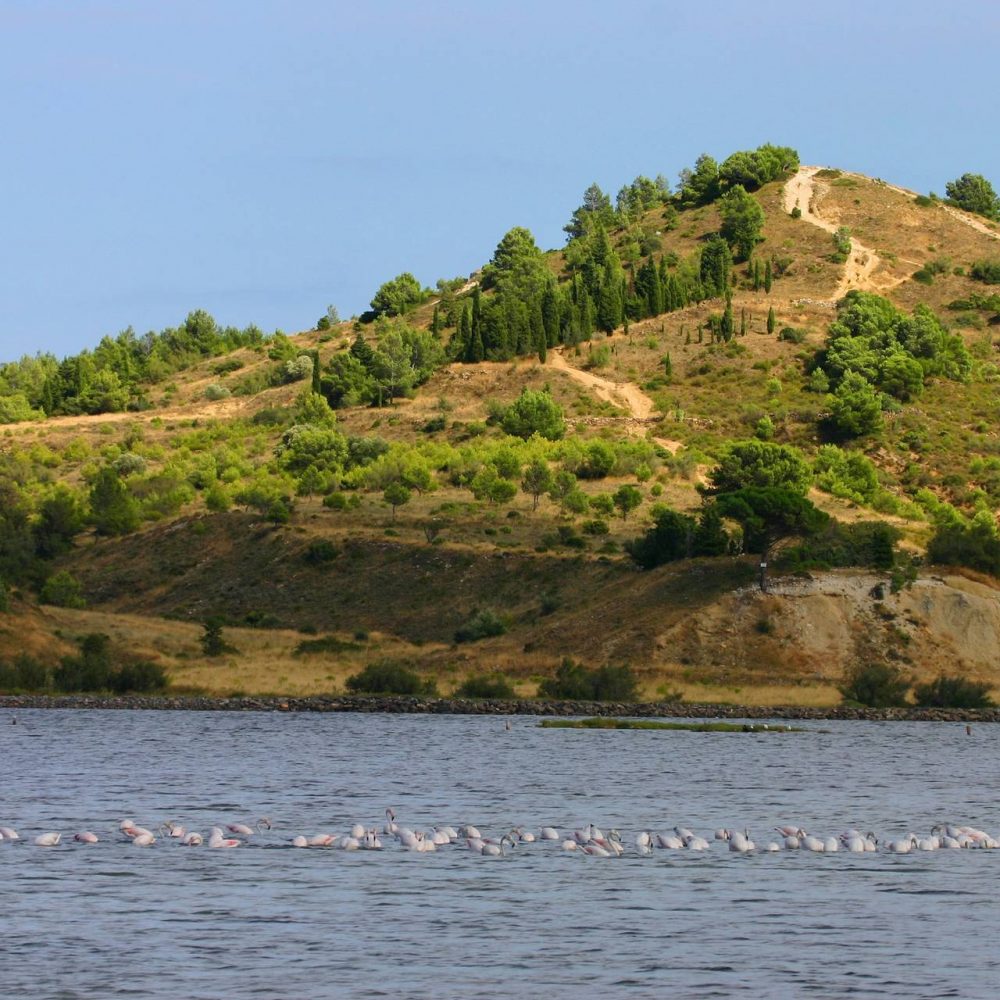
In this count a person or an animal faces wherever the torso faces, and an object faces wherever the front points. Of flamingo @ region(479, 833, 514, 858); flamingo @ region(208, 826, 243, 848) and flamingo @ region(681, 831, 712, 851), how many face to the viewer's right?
2

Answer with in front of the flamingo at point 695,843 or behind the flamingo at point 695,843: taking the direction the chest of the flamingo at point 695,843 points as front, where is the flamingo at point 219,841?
behind

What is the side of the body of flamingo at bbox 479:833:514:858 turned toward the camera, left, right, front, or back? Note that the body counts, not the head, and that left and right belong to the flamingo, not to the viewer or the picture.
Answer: right

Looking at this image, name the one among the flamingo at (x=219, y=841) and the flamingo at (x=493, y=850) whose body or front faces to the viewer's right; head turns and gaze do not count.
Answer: the flamingo at (x=493, y=850)

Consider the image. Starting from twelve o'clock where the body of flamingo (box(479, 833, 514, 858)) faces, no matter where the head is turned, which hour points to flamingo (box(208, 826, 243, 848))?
flamingo (box(208, 826, 243, 848)) is roughly at 6 o'clock from flamingo (box(479, 833, 514, 858)).

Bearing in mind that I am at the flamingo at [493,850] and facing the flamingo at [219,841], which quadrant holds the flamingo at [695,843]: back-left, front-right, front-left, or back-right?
back-right

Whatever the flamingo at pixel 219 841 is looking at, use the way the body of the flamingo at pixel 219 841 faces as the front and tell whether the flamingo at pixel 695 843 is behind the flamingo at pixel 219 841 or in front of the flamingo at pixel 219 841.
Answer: behind

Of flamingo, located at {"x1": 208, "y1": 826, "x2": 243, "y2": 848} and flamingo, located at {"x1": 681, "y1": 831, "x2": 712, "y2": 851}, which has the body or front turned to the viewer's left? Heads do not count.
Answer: flamingo, located at {"x1": 208, "y1": 826, "x2": 243, "y2": 848}

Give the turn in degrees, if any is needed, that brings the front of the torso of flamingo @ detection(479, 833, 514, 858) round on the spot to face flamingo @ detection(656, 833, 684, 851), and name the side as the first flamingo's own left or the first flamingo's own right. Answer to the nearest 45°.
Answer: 0° — it already faces it

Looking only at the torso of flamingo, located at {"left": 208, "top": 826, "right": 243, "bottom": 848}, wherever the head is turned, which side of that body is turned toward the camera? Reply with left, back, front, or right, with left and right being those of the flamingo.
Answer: left
